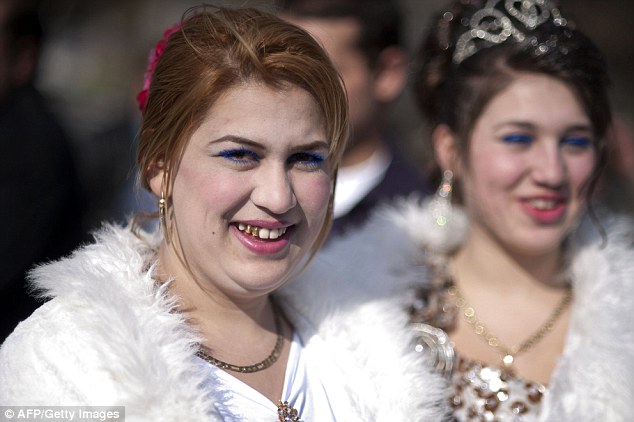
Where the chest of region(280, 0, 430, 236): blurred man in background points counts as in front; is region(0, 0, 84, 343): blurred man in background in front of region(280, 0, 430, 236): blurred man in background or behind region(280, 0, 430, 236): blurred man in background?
in front

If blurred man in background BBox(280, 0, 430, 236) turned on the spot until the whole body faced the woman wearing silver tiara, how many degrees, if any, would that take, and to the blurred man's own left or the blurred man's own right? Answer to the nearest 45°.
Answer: approximately 90° to the blurred man's own left

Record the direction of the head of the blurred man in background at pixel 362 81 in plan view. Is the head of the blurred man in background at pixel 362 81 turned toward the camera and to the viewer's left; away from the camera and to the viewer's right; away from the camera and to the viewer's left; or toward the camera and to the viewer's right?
toward the camera and to the viewer's left

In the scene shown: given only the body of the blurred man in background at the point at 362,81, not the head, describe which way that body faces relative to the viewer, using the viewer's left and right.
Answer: facing the viewer and to the left of the viewer

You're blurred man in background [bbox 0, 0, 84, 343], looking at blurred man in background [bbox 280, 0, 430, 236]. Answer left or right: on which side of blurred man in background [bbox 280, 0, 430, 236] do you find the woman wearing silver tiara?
right
